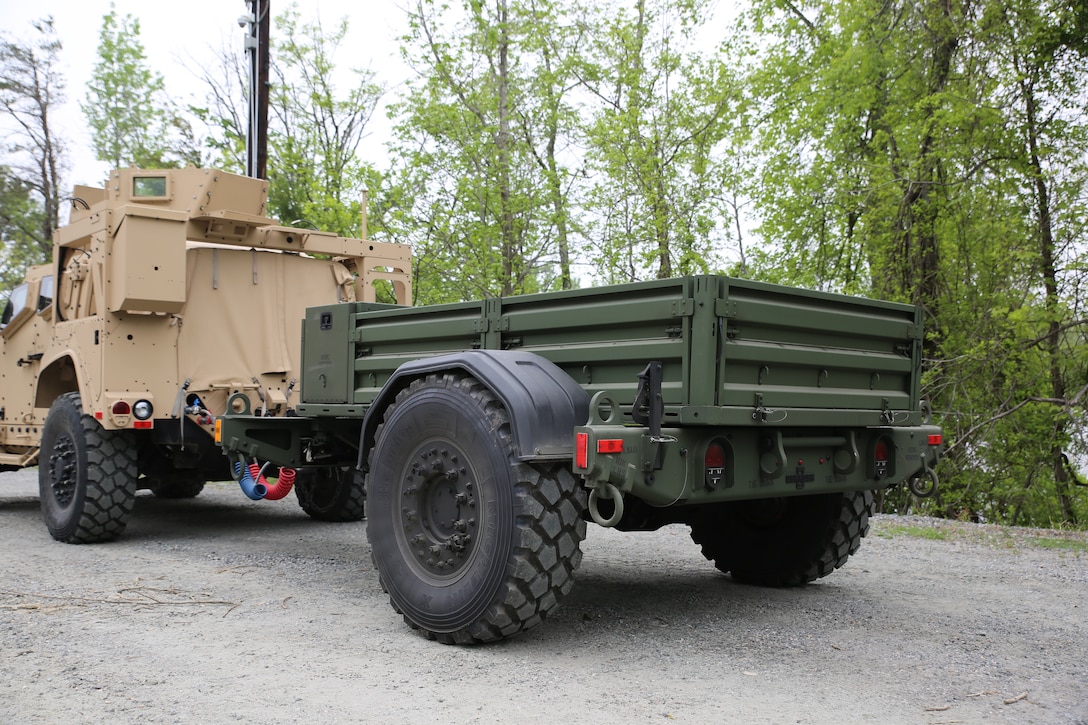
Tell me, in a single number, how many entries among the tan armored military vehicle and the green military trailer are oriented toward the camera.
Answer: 0

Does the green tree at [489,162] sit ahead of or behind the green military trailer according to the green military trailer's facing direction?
ahead

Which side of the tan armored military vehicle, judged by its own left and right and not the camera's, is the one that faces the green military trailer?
back

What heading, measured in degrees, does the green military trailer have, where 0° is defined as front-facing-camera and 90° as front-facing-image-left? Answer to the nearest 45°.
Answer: approximately 135°

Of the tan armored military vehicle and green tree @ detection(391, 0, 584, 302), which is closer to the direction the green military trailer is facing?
the tan armored military vehicle

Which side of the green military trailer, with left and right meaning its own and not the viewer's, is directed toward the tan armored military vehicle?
front

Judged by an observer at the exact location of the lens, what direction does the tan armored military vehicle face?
facing away from the viewer and to the left of the viewer

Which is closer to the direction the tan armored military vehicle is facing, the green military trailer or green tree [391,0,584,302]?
the green tree

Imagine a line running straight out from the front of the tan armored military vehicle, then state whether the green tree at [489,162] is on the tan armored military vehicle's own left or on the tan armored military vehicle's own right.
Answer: on the tan armored military vehicle's own right
